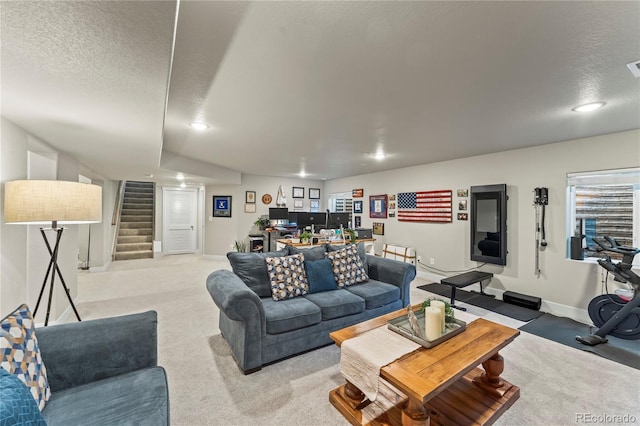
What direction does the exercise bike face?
to the viewer's left

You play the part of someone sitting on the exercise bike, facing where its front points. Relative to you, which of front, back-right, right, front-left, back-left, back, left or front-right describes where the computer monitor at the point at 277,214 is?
front

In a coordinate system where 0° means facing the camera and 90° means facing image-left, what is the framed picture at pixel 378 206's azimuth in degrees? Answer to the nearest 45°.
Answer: approximately 45°

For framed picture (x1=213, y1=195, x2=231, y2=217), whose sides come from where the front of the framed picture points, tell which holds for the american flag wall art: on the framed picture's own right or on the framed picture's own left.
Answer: on the framed picture's own left

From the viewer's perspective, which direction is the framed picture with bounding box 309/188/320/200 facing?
toward the camera

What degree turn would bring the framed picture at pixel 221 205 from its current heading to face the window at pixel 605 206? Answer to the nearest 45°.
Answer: approximately 45° to its left

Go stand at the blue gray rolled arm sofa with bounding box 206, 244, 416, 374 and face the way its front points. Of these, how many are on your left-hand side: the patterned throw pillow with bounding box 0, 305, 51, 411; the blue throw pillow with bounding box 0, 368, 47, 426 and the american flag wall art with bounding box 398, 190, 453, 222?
1

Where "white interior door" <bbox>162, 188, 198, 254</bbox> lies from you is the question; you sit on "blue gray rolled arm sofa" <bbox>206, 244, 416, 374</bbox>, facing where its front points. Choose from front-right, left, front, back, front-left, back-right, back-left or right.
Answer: back

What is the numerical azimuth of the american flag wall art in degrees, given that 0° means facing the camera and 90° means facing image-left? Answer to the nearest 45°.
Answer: approximately 45°

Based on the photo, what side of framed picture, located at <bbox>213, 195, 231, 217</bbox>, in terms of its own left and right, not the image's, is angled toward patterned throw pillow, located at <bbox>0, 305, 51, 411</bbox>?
front

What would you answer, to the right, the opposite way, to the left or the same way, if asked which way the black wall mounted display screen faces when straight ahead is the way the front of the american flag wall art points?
the same way

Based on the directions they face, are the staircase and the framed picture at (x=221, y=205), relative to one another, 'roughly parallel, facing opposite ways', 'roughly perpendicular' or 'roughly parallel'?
roughly parallel

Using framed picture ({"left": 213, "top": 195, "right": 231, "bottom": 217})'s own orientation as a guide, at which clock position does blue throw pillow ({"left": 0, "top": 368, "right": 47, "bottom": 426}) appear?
The blue throw pillow is roughly at 12 o'clock from the framed picture.

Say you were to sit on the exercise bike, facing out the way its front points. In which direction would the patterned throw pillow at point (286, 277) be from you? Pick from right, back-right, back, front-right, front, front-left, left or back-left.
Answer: front-left

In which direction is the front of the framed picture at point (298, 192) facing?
toward the camera

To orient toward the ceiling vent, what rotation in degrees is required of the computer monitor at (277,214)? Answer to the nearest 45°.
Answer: approximately 45° to its left

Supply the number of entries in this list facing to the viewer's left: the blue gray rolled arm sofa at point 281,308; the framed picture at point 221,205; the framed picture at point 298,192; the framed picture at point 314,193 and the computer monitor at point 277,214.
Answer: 0

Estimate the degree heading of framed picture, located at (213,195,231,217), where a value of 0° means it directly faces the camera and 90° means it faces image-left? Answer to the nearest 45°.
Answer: approximately 0°

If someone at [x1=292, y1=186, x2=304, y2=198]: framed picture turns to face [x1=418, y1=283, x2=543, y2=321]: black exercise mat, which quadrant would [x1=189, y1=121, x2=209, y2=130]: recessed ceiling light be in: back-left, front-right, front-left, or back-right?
front-right

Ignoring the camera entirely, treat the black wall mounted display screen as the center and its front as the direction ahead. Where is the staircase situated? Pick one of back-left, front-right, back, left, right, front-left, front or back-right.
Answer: front-right
